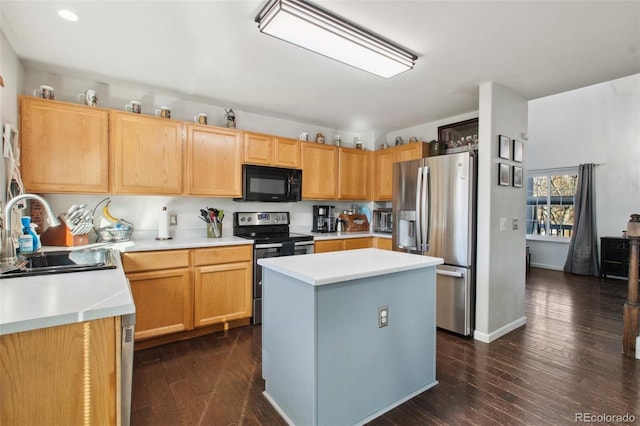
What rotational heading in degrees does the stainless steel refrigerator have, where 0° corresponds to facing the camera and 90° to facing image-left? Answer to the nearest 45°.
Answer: approximately 45°

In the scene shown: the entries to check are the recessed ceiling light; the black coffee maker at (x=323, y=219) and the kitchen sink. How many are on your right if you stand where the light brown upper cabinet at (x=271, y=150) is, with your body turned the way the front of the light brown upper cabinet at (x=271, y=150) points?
2

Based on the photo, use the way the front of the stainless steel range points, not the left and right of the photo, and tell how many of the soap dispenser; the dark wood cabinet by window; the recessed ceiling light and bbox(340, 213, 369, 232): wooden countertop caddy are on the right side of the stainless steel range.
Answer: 2

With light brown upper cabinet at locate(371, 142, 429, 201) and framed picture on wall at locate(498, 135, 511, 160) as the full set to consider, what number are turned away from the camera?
0

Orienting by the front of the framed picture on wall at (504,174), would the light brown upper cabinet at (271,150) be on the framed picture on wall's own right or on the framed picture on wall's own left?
on the framed picture on wall's own right

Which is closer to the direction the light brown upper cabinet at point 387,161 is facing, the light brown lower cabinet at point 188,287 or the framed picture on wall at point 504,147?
the light brown lower cabinet

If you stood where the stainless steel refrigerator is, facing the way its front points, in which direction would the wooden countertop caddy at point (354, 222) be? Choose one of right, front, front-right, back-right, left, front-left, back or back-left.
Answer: right

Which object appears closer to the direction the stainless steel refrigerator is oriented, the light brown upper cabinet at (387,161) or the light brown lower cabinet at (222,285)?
the light brown lower cabinet

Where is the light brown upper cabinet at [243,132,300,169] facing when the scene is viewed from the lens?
facing the viewer and to the right of the viewer
